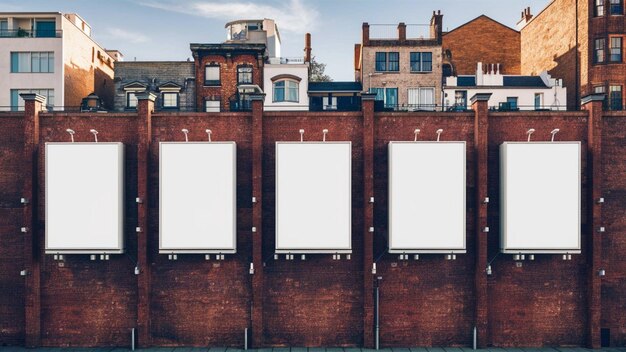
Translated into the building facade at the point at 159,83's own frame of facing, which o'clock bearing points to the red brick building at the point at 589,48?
The red brick building is roughly at 10 o'clock from the building facade.

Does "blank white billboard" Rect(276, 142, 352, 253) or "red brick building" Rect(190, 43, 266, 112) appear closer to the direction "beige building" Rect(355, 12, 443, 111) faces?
the blank white billboard

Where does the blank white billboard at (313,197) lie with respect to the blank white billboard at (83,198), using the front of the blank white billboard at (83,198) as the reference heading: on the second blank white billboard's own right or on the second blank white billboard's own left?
on the second blank white billboard's own left

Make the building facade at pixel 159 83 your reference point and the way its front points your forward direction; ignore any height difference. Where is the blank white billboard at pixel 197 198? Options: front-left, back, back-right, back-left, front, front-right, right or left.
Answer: front

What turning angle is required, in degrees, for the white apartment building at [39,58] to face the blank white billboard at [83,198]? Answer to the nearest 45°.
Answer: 0° — it already faces it

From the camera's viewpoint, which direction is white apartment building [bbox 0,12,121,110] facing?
toward the camera

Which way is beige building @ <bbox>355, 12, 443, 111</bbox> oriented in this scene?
toward the camera

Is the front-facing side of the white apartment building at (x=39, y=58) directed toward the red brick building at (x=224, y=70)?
no

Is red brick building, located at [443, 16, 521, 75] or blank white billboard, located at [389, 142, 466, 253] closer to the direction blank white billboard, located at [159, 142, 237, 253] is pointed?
the blank white billboard

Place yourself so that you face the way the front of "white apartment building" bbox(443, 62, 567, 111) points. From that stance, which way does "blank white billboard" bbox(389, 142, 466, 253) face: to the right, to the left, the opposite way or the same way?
the same way

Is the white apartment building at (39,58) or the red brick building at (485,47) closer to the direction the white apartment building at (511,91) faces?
the white apartment building

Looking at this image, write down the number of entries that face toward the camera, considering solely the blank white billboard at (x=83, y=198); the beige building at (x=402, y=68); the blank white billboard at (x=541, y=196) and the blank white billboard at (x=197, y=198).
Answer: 4

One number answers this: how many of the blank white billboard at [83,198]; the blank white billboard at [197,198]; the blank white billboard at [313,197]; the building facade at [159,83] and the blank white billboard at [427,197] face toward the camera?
5

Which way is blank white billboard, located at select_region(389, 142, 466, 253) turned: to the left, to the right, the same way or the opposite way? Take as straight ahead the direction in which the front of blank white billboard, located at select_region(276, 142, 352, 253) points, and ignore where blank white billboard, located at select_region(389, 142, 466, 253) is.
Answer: the same way

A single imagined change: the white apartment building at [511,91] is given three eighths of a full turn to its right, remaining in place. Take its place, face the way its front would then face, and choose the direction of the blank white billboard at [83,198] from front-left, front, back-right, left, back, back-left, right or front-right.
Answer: left

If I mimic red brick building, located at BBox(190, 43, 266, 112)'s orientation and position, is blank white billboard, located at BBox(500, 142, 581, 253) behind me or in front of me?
in front

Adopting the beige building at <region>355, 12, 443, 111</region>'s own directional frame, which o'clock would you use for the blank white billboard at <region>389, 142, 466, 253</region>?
The blank white billboard is roughly at 12 o'clock from the beige building.

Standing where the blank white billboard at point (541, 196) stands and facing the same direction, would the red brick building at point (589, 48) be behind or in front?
behind

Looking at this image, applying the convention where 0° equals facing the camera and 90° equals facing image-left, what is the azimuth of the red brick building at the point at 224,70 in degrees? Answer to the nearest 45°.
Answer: approximately 0°

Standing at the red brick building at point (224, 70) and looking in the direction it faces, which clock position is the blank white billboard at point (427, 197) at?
The blank white billboard is roughly at 11 o'clock from the red brick building.

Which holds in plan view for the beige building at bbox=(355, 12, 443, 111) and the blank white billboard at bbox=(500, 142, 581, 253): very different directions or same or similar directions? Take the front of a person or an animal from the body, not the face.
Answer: same or similar directions

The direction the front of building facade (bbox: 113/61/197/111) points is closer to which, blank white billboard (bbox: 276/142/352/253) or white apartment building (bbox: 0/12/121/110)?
the blank white billboard

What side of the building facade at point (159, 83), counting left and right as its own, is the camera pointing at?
front

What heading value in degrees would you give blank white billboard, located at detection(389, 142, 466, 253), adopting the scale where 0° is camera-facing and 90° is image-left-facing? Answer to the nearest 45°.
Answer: approximately 0°
